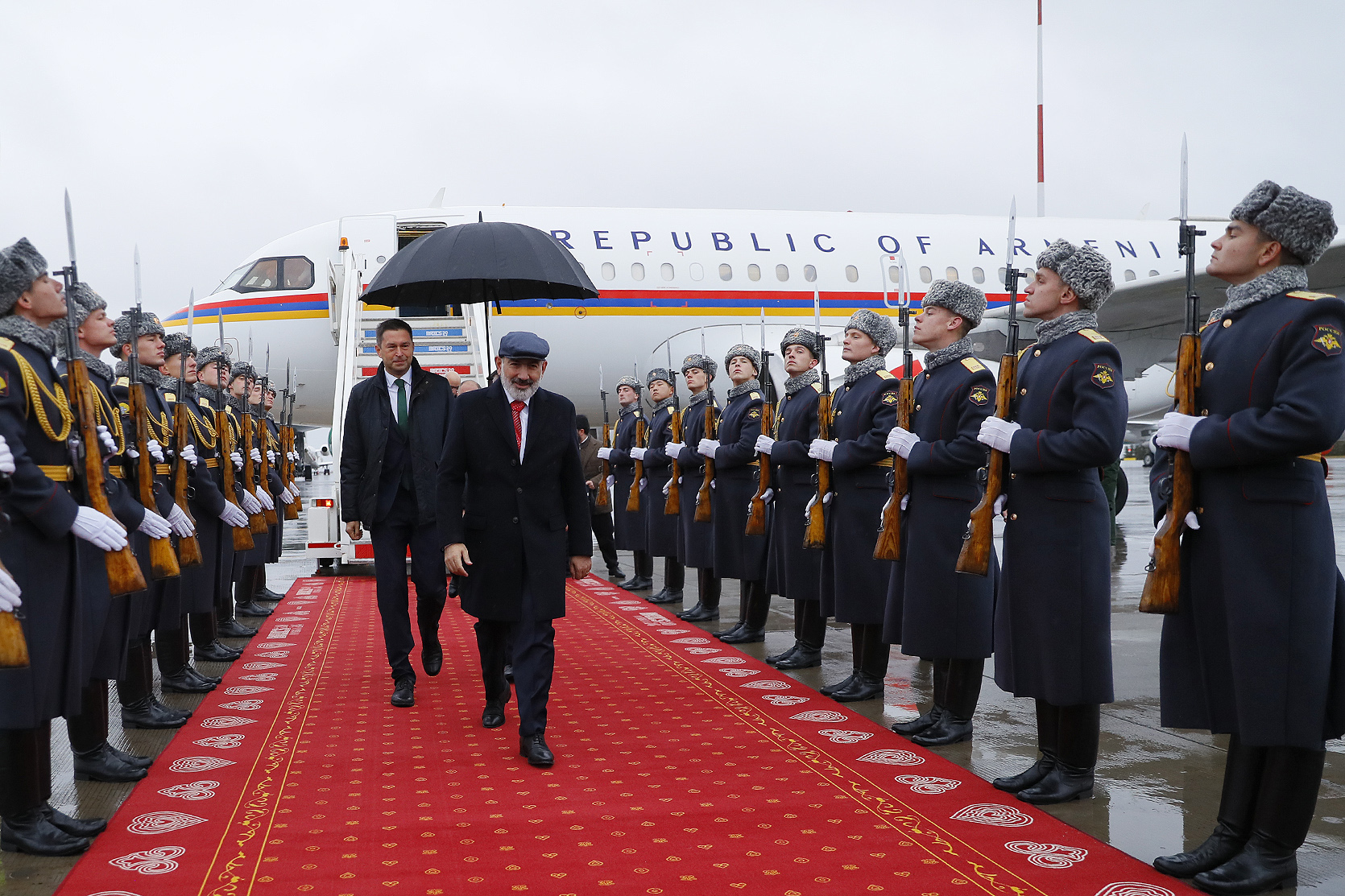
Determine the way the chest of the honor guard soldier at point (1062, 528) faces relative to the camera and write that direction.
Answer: to the viewer's left

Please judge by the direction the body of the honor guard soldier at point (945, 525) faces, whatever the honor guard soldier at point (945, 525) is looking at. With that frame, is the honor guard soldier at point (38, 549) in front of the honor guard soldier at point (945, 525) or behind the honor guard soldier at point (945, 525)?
in front

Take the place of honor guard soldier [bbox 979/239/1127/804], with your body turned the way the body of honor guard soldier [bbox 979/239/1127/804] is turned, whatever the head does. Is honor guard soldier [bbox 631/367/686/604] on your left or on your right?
on your right

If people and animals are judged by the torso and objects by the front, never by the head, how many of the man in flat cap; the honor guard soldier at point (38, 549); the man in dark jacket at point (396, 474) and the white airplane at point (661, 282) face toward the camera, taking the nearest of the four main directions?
2

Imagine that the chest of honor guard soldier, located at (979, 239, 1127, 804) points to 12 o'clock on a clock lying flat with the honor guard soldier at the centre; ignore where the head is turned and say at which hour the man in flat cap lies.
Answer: The man in flat cap is roughly at 12 o'clock from the honor guard soldier.

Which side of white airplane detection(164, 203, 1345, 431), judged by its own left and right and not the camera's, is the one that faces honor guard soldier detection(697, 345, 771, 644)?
left

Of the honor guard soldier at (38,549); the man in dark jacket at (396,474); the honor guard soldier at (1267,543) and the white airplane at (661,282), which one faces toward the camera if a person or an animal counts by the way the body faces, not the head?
the man in dark jacket

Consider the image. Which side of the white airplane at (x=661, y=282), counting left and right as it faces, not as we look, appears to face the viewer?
left

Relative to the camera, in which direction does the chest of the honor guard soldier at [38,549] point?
to the viewer's right

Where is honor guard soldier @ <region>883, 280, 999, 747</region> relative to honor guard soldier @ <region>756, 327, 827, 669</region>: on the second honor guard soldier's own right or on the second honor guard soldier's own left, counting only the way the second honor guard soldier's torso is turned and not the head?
on the second honor guard soldier's own left

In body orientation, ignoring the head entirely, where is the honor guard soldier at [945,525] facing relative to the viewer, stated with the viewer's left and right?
facing to the left of the viewer

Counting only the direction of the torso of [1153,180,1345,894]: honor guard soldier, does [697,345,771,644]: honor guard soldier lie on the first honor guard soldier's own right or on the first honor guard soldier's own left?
on the first honor guard soldier's own right
